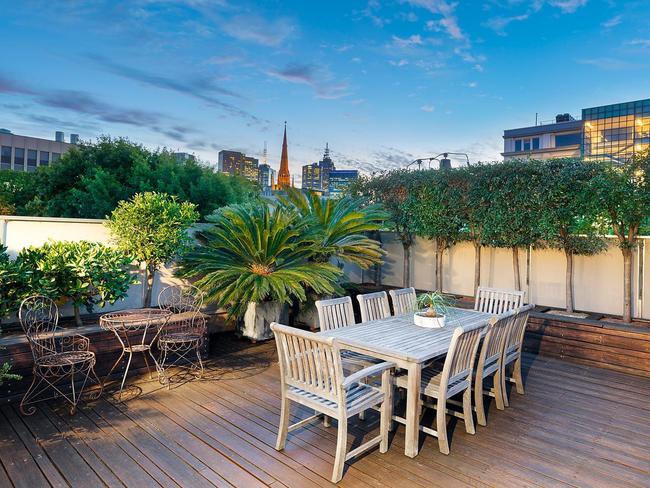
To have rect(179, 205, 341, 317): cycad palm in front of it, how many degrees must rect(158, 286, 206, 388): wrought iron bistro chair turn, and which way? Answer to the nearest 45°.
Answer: approximately 180°

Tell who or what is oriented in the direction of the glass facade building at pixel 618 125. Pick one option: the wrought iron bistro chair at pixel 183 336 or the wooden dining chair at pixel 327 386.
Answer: the wooden dining chair

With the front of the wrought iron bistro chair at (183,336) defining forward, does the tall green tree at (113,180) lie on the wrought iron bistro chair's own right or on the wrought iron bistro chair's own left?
on the wrought iron bistro chair's own right

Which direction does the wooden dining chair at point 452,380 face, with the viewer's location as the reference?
facing away from the viewer and to the left of the viewer

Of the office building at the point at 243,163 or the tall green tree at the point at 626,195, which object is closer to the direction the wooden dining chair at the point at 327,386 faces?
the tall green tree

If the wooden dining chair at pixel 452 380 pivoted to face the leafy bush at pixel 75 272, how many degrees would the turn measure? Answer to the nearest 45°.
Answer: approximately 45° to its left

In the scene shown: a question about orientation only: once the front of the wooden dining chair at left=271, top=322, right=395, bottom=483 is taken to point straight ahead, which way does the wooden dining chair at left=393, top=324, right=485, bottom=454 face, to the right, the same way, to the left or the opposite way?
to the left

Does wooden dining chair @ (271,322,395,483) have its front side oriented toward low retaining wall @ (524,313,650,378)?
yes

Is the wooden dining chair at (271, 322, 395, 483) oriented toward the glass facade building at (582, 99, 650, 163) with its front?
yes

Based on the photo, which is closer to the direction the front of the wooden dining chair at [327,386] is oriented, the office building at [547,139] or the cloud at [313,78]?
the office building
